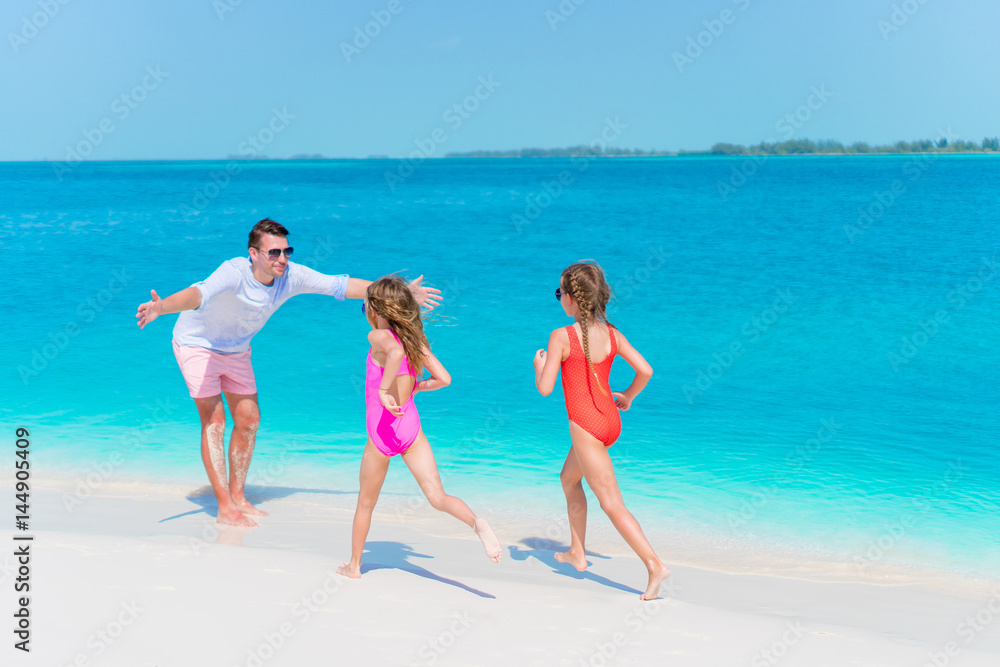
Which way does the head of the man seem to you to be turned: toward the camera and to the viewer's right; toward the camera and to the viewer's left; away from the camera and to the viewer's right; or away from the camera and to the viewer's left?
toward the camera and to the viewer's right

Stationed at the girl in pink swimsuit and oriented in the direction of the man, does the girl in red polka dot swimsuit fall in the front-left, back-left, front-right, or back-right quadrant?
back-right

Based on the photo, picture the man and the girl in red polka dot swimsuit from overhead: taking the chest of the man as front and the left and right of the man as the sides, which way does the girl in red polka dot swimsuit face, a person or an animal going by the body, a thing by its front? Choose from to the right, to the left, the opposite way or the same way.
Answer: the opposite way

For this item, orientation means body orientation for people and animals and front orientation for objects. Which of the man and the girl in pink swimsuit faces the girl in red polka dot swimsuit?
the man

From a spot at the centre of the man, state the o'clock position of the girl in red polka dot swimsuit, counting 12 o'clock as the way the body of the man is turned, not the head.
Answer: The girl in red polka dot swimsuit is roughly at 12 o'clock from the man.

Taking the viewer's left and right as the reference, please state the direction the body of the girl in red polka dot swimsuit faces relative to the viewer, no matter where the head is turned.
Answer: facing away from the viewer and to the left of the viewer

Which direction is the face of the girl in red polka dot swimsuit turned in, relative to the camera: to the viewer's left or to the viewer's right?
to the viewer's left

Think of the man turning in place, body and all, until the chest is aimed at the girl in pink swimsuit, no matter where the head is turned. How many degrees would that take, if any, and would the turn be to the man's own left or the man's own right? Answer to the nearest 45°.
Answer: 0° — they already face them

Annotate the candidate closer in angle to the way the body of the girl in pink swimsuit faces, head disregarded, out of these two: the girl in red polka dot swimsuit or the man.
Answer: the man

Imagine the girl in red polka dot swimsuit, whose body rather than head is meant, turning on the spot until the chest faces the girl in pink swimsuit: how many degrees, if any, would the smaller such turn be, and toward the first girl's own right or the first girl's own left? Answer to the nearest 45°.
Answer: approximately 45° to the first girl's own left

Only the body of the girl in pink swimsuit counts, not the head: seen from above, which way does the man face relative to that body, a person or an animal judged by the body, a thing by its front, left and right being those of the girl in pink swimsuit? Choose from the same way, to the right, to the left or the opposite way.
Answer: the opposite way

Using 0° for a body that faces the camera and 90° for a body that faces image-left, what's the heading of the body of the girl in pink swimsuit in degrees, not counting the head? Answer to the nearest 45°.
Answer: approximately 135°

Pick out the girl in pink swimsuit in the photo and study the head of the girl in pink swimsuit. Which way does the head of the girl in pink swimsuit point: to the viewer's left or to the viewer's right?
to the viewer's left

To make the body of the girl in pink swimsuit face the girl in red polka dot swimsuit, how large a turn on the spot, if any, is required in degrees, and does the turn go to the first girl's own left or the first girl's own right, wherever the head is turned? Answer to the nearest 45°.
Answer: approximately 135° to the first girl's own right
